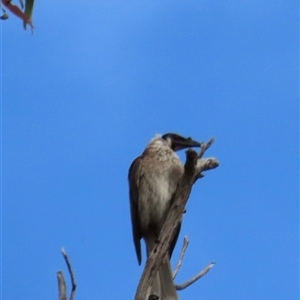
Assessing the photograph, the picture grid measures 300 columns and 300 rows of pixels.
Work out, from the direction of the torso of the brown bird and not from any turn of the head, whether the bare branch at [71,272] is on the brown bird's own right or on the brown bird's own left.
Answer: on the brown bird's own right

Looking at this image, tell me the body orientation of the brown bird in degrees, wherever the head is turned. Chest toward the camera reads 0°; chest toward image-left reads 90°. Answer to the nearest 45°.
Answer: approximately 315°

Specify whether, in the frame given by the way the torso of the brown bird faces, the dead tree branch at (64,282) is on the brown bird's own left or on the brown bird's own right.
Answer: on the brown bird's own right
